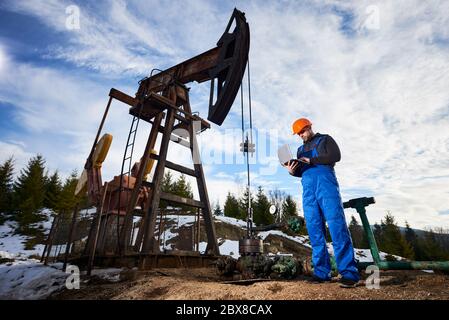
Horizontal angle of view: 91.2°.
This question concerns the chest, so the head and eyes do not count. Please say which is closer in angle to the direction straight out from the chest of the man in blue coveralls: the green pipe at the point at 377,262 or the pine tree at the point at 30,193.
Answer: the pine tree

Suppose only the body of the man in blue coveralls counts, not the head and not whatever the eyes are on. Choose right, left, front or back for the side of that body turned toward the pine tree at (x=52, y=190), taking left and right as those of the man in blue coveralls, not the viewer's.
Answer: right

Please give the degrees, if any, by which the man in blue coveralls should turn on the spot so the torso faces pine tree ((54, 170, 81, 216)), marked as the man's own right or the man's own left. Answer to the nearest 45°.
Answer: approximately 90° to the man's own right

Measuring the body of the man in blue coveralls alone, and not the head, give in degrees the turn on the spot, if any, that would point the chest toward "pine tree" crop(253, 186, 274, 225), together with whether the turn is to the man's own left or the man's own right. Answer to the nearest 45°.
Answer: approximately 135° to the man's own right

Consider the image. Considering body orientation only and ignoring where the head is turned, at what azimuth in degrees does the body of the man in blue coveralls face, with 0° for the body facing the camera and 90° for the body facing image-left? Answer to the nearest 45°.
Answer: approximately 45°

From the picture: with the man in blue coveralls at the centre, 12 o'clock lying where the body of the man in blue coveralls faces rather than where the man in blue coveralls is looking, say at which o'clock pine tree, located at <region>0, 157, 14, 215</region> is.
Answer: The pine tree is roughly at 2 o'clock from the man in blue coveralls.

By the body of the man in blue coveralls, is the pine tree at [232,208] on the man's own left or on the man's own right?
on the man's own right

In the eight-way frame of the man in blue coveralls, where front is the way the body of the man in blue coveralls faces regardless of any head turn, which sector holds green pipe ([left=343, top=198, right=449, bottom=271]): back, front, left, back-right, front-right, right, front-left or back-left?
back
